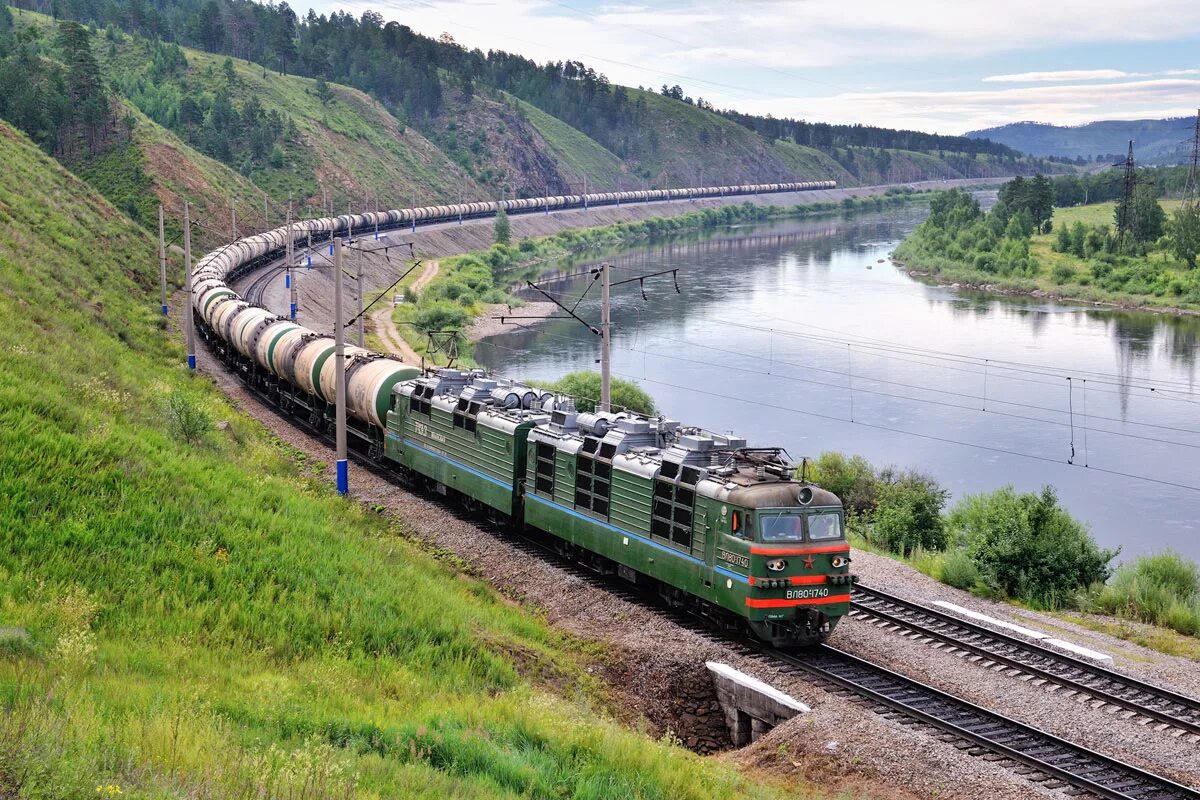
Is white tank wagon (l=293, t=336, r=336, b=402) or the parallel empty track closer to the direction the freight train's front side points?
the parallel empty track

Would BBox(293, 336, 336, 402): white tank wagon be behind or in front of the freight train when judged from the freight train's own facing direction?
behind

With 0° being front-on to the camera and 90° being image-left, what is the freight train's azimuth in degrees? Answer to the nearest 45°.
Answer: approximately 315°

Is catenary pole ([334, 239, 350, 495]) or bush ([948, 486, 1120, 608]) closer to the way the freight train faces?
the bush

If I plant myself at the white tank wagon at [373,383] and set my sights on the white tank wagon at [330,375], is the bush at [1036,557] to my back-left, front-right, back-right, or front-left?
back-right

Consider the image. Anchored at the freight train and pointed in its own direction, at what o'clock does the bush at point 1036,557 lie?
The bush is roughly at 10 o'clock from the freight train.

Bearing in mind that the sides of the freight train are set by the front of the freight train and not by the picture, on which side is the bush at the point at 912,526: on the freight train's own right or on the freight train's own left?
on the freight train's own left

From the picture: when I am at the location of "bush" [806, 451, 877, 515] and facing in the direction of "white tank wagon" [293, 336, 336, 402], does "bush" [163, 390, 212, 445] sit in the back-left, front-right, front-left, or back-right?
front-left

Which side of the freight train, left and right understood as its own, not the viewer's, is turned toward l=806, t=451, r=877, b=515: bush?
left
